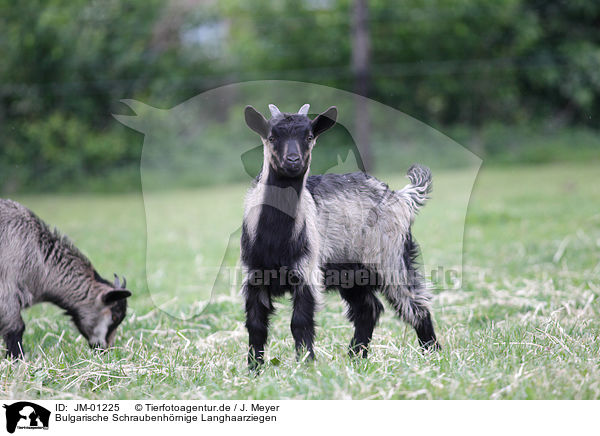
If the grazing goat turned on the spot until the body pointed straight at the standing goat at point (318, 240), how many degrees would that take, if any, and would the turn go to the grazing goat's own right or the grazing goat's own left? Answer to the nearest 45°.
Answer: approximately 45° to the grazing goat's own right

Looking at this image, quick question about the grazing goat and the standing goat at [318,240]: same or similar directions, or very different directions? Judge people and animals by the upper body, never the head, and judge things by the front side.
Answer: very different directions

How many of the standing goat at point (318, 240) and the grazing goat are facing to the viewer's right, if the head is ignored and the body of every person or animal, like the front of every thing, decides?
1

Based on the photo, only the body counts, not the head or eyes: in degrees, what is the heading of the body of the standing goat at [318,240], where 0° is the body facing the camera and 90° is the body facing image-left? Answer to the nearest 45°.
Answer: approximately 45°

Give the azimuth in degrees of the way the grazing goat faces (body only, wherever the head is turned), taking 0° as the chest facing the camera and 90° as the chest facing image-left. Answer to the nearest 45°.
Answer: approximately 270°

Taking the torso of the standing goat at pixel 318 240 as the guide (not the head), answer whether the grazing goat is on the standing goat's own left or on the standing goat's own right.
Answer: on the standing goat's own right

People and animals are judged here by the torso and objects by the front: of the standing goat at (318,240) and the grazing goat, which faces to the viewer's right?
the grazing goat
